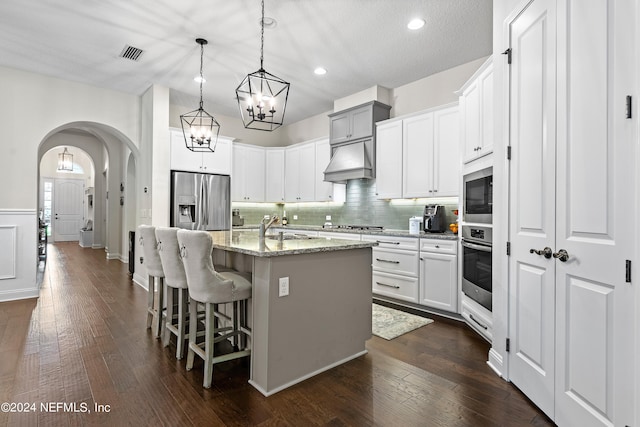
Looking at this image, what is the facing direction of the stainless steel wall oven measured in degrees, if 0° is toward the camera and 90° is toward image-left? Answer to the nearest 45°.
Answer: approximately 45°

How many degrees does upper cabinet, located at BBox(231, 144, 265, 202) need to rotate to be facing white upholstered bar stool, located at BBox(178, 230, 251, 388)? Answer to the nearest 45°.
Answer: approximately 45° to its right

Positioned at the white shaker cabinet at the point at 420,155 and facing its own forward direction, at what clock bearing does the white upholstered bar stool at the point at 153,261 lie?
The white upholstered bar stool is roughly at 12 o'clock from the white shaker cabinet.

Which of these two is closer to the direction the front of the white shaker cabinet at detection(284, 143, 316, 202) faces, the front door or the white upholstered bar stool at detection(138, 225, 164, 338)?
the white upholstered bar stool

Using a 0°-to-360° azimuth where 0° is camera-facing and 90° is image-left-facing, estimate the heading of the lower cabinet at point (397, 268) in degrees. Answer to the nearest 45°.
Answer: approximately 45°

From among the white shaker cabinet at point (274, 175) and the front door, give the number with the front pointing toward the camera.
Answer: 2
